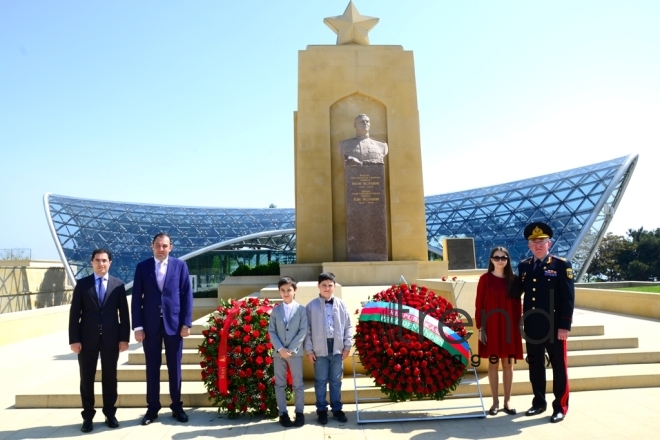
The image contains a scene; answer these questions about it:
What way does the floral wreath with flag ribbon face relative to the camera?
toward the camera

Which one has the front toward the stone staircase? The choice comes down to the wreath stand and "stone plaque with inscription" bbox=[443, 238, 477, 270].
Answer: the stone plaque with inscription

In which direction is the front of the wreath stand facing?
toward the camera

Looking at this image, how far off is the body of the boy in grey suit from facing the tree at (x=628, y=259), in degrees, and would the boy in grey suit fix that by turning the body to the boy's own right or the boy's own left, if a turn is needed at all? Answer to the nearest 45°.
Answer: approximately 135° to the boy's own left

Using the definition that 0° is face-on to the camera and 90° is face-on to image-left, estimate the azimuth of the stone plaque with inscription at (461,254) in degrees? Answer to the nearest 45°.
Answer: approximately 0°

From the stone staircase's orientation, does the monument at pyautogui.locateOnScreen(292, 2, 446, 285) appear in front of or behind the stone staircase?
behind

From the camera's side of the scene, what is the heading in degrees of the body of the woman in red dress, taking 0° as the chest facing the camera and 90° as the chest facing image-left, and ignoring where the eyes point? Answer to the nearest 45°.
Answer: approximately 0°

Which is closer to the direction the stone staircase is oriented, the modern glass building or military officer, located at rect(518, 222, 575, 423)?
the military officer

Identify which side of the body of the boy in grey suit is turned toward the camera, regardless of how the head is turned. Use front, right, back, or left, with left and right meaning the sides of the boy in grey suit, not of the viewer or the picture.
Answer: front

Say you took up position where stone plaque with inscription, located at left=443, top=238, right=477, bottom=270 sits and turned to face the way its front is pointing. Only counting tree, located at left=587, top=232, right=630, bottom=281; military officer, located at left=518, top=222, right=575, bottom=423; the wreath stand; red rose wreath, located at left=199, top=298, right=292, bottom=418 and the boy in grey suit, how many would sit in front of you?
4
